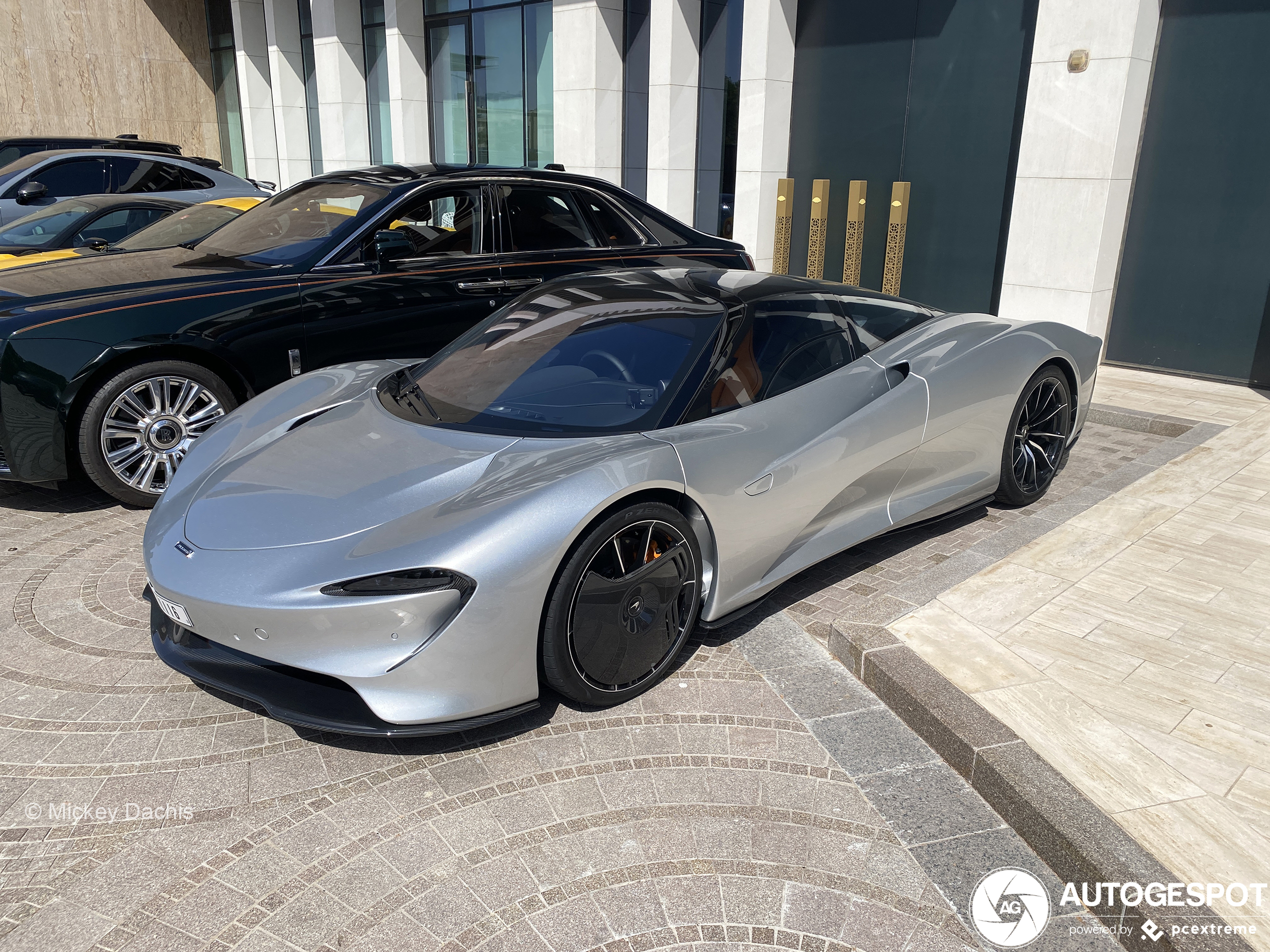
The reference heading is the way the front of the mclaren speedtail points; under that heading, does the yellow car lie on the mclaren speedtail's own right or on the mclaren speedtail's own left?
on the mclaren speedtail's own right

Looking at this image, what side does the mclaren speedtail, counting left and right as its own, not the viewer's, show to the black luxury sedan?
right

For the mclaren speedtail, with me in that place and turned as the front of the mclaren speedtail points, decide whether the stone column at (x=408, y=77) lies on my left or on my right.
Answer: on my right

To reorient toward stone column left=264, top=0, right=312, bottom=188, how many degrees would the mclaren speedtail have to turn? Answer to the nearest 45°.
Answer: approximately 135° to its right

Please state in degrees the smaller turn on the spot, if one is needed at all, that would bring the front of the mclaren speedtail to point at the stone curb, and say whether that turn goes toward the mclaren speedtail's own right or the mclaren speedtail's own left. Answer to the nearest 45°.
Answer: approximately 90° to the mclaren speedtail's own left

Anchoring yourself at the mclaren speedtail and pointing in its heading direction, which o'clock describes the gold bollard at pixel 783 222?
The gold bollard is roughly at 5 o'clock from the mclaren speedtail.

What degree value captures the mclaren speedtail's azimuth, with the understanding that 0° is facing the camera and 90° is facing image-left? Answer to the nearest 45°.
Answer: approximately 45°

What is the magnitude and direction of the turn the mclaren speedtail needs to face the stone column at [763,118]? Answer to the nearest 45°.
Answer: approximately 135° to its right

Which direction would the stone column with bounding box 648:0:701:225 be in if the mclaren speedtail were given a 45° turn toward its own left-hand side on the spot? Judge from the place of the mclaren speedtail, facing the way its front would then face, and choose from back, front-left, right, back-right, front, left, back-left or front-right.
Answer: back

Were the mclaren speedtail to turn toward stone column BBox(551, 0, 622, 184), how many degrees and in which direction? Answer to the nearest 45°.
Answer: approximately 135° to its right

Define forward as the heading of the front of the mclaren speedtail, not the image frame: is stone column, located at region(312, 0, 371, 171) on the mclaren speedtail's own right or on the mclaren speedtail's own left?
on the mclaren speedtail's own right

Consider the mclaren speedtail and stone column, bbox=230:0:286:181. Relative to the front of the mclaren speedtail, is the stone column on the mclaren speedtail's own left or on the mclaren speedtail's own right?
on the mclaren speedtail's own right

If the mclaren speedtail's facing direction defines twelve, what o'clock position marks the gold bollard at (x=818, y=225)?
The gold bollard is roughly at 5 o'clock from the mclaren speedtail.

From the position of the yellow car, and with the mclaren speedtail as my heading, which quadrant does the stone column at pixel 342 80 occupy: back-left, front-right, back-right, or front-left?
back-left

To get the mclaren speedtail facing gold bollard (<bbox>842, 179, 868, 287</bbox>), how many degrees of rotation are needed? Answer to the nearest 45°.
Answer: approximately 135° to its right

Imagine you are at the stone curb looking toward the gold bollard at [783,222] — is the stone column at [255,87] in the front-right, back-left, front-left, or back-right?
front-left
